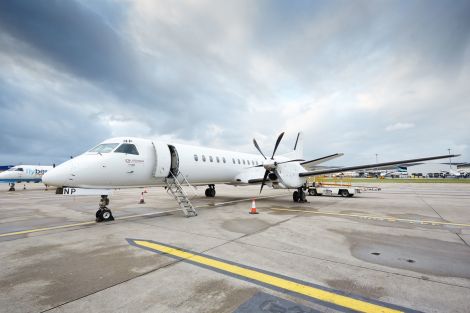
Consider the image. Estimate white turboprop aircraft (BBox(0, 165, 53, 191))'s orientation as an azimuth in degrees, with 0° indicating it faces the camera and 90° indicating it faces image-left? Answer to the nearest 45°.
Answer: approximately 90°

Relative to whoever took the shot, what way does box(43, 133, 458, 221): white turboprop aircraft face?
facing the viewer and to the left of the viewer

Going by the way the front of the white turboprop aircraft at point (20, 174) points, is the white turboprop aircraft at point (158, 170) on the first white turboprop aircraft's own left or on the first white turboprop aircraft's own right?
on the first white turboprop aircraft's own left

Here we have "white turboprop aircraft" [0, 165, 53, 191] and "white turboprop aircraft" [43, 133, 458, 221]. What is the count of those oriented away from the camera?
0

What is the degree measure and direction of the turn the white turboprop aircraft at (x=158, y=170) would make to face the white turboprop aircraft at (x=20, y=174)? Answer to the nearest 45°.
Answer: approximately 90° to its right
